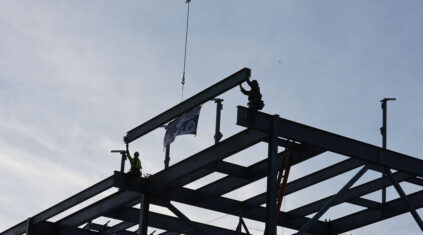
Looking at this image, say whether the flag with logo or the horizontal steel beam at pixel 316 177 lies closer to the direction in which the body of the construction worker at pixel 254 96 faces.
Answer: the flag with logo

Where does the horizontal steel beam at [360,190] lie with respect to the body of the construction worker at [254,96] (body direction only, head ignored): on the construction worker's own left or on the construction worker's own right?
on the construction worker's own right

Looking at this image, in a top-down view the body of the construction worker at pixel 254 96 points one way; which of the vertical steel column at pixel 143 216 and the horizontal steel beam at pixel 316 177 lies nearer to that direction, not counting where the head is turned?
the vertical steel column

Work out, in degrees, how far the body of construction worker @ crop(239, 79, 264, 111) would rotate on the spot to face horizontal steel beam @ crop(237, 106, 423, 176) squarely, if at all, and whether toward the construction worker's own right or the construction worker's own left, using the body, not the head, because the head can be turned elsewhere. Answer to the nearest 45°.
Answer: approximately 135° to the construction worker's own right

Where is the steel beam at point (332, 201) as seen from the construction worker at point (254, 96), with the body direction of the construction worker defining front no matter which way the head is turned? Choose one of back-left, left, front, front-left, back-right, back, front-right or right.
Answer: back-right

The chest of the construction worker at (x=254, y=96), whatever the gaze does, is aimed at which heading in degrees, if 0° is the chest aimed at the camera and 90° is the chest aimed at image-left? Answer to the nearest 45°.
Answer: approximately 90°

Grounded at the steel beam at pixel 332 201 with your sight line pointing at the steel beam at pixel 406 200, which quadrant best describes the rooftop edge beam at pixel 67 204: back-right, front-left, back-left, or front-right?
back-left
